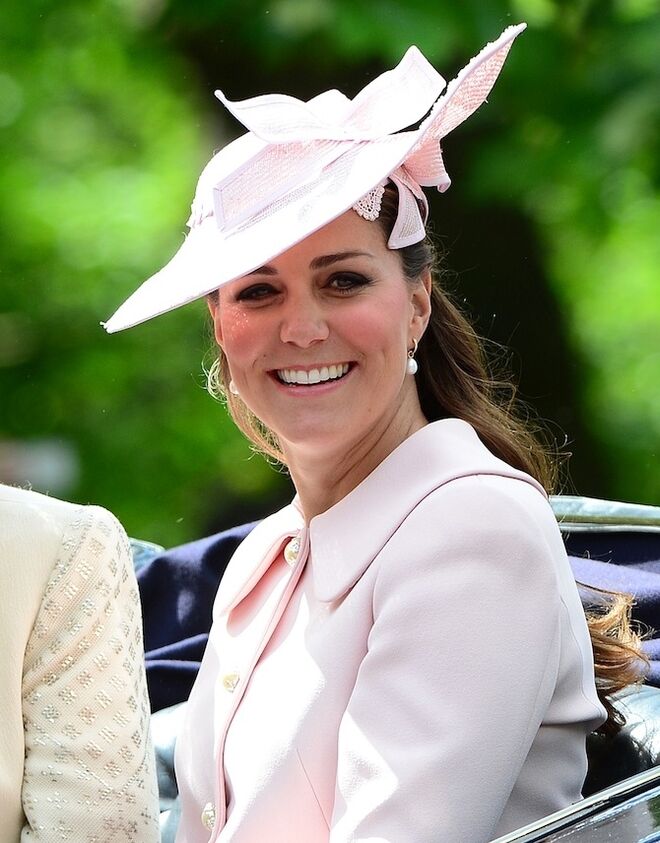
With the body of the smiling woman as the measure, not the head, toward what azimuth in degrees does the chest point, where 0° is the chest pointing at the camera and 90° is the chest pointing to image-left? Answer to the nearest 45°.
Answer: approximately 45°
